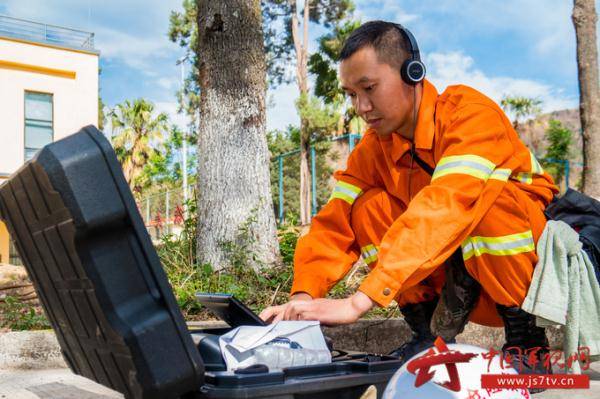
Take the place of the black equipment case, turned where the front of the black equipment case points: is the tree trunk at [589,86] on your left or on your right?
on your left

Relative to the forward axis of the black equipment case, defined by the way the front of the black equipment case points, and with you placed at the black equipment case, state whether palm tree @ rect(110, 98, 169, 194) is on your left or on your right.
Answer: on your left

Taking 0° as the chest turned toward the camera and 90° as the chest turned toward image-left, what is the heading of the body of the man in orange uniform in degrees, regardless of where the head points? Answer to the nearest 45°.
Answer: approximately 45°

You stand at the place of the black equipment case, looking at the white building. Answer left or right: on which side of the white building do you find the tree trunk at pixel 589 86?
right

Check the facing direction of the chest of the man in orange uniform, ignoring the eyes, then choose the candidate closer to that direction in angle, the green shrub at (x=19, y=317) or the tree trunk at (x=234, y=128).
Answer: the green shrub

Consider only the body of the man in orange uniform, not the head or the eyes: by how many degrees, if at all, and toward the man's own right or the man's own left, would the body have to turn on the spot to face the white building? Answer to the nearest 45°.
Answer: approximately 90° to the man's own right

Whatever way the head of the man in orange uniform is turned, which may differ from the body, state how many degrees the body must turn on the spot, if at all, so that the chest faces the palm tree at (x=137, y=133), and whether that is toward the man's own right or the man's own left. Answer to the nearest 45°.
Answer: approximately 90° to the man's own right

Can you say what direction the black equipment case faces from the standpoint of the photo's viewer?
facing to the right of the viewer

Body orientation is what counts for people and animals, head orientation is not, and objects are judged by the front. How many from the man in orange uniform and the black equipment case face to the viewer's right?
1
